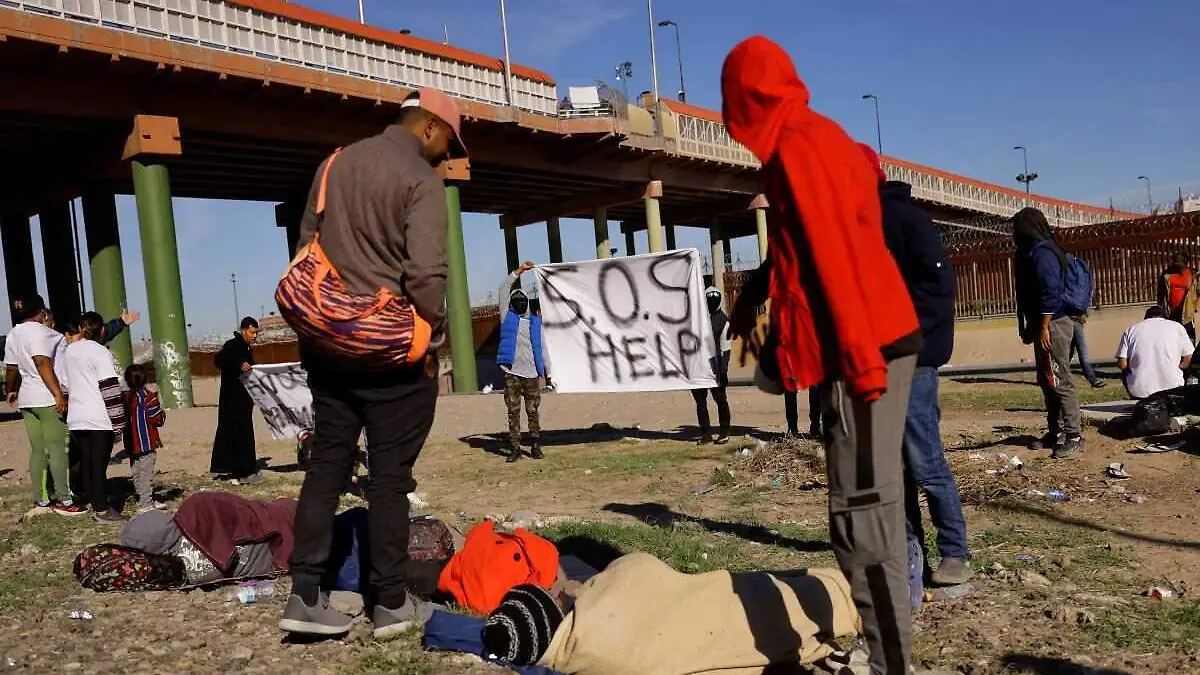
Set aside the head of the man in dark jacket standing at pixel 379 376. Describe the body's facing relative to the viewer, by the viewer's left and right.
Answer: facing away from the viewer and to the right of the viewer

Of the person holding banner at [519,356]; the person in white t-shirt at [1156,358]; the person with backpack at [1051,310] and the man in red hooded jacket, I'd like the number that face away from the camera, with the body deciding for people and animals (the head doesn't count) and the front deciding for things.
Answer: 1

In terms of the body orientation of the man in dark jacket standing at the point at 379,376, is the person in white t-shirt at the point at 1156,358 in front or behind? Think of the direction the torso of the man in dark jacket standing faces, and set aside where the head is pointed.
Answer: in front

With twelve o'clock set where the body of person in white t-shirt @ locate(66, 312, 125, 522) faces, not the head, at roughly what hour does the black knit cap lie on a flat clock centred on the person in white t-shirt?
The black knit cap is roughly at 4 o'clock from the person in white t-shirt.

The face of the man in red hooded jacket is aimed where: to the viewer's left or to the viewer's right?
to the viewer's left

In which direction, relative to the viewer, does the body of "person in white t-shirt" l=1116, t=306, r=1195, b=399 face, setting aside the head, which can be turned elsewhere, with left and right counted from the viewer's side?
facing away from the viewer

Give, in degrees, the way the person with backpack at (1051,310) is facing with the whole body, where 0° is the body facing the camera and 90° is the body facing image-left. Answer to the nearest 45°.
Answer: approximately 90°

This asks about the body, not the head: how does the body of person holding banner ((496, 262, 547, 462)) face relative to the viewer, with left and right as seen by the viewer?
facing the viewer

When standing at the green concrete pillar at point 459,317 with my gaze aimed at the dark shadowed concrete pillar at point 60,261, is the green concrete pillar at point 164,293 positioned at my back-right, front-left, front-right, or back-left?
front-left

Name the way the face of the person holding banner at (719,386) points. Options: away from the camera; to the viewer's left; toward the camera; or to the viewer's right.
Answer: toward the camera

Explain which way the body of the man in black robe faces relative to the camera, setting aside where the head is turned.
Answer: to the viewer's right

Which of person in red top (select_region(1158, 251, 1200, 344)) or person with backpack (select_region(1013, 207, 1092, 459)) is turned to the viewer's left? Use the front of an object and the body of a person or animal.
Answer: person with backpack (select_region(1013, 207, 1092, 459))
